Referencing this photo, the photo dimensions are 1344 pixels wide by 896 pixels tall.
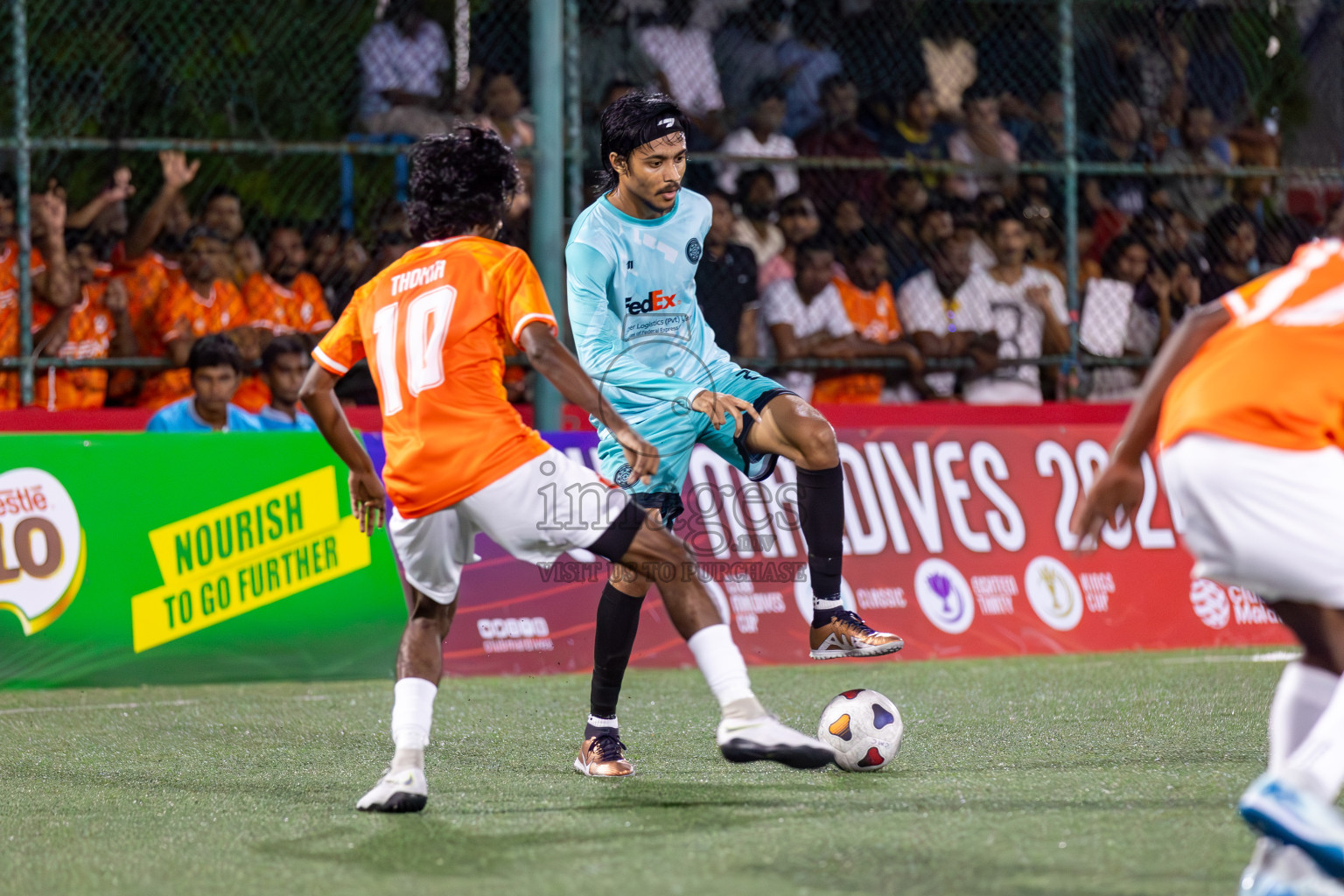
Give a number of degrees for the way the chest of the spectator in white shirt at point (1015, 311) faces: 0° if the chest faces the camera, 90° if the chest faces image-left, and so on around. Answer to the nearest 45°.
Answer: approximately 0°

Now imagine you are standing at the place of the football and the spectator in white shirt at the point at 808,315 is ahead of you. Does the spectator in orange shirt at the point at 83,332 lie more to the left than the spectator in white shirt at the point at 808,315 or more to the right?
left

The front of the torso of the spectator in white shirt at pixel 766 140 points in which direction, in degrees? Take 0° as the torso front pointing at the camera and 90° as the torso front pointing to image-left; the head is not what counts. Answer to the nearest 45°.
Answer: approximately 0°

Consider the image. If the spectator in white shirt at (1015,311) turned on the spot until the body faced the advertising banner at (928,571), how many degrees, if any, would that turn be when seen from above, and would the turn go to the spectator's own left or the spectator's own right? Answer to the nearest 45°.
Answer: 0° — they already face it

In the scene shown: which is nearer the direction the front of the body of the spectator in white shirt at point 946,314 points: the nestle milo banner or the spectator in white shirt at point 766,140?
the nestle milo banner
